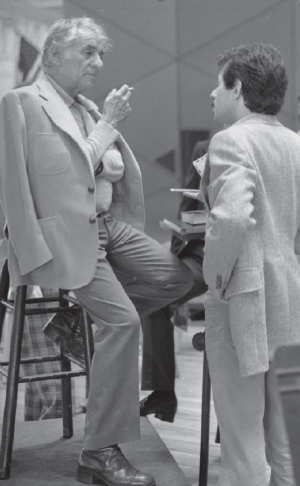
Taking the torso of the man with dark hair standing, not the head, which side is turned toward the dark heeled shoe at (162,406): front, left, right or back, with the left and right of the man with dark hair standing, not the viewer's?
front

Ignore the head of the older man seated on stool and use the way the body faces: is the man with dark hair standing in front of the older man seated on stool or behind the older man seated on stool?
in front

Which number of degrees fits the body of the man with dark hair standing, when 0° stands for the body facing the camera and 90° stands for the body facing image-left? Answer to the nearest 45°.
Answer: approximately 135°

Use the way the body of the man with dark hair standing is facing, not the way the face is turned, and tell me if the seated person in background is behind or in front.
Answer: in front

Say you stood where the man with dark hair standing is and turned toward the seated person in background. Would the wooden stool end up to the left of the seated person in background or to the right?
left

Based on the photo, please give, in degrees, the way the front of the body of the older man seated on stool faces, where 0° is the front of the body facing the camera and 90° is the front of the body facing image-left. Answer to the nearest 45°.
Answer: approximately 315°

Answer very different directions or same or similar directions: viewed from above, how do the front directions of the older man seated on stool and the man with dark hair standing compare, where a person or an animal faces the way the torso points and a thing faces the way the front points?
very different directions
